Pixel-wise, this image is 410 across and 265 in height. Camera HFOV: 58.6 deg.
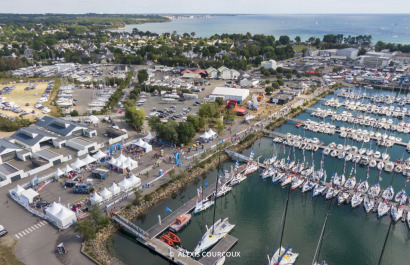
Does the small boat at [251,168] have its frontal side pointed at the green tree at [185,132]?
no

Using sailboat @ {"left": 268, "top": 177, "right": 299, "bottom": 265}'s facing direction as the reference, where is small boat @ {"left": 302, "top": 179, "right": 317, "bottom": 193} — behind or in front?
behind

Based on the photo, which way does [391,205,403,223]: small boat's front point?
toward the camera

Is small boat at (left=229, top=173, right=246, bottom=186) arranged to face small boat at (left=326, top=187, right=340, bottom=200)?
no

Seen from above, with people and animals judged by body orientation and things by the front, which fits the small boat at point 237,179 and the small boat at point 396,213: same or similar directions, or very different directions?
same or similar directions

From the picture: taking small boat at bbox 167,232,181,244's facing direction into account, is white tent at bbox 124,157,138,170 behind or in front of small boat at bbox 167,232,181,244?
behind

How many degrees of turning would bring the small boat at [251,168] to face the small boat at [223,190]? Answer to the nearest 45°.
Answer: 0° — it already faces it

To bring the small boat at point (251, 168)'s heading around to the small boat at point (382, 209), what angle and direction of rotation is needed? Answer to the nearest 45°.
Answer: approximately 90° to its left

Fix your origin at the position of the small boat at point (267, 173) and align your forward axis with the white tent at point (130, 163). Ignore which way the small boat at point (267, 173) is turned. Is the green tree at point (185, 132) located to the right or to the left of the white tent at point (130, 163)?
right

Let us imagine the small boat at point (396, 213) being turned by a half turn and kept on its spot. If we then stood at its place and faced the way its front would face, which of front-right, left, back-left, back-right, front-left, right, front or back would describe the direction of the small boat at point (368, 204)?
left

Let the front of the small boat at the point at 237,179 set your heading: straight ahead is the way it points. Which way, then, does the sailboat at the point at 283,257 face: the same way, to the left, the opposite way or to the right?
the same way

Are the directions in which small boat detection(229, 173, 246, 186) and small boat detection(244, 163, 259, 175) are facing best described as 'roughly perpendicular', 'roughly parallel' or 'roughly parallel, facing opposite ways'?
roughly parallel
